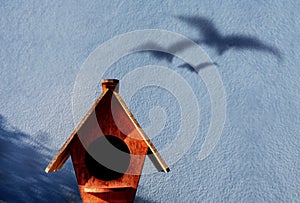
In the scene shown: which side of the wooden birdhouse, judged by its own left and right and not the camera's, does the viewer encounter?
front
